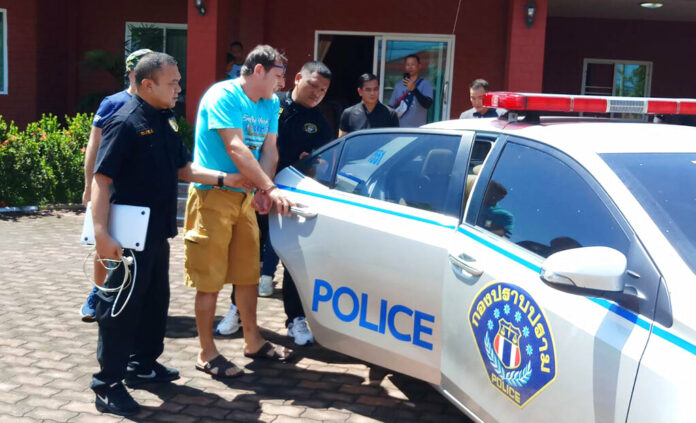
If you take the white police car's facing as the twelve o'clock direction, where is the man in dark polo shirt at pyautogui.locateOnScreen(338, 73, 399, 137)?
The man in dark polo shirt is roughly at 7 o'clock from the white police car.

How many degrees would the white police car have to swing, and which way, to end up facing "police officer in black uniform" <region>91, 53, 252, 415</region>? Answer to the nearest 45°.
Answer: approximately 135° to its right

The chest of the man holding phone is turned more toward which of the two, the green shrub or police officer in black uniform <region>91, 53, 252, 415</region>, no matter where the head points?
the police officer in black uniform

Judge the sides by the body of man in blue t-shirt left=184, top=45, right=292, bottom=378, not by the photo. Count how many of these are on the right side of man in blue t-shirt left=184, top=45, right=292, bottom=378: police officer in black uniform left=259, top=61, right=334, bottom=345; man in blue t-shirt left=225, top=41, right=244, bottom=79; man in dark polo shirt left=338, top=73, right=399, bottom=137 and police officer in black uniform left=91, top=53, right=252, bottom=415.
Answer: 1

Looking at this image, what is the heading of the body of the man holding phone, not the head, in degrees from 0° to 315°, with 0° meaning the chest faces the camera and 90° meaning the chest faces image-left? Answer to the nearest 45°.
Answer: approximately 0°

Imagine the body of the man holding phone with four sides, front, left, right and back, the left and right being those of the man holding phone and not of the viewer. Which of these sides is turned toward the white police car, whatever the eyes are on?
front

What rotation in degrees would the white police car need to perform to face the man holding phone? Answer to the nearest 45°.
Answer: approximately 135° to its left

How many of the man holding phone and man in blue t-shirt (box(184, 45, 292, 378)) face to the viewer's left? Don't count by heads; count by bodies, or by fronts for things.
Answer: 0

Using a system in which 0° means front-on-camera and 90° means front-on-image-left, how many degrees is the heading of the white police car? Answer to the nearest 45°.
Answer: approximately 315°

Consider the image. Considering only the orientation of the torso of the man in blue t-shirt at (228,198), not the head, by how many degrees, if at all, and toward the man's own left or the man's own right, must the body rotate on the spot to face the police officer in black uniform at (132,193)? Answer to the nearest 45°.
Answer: approximately 90° to the man's own right

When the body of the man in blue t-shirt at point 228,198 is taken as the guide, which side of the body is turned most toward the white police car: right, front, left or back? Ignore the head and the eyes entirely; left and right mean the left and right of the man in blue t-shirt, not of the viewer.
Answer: front

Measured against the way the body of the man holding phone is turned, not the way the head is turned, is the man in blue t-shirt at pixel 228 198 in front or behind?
in front
